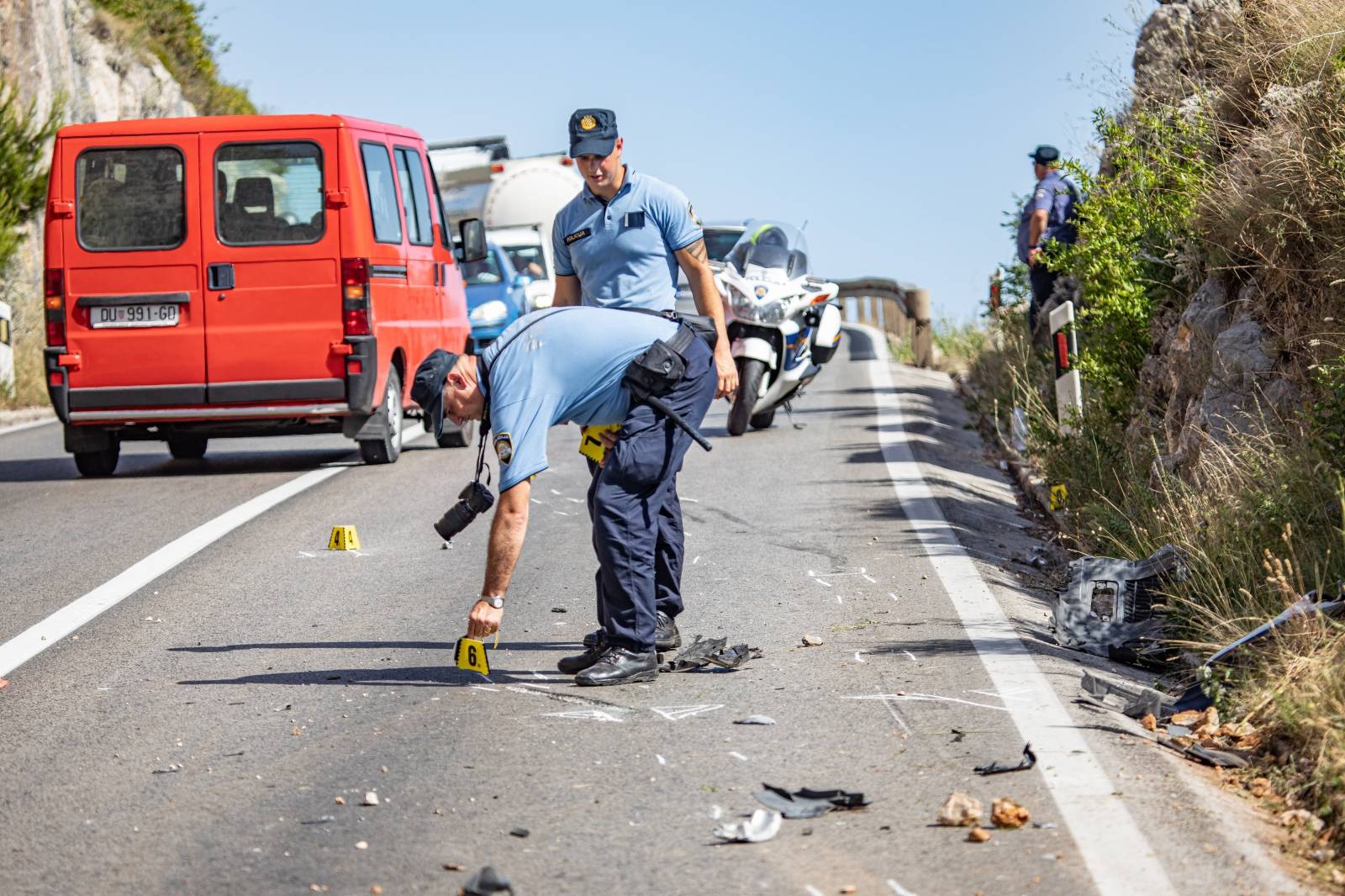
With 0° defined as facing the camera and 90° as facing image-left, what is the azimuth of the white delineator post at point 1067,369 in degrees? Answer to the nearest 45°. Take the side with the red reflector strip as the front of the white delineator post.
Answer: approximately 0°

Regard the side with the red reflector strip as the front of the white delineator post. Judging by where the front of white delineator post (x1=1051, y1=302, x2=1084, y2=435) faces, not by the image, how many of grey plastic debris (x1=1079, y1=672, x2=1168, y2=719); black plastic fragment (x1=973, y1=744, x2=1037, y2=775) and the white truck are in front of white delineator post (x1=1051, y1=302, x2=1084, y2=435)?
2

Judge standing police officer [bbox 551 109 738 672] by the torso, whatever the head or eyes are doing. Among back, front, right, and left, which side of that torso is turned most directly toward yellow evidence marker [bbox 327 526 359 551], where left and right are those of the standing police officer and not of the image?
right

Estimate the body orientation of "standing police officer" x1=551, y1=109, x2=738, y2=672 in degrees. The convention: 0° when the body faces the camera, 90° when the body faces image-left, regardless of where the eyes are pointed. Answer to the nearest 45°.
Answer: approximately 45°

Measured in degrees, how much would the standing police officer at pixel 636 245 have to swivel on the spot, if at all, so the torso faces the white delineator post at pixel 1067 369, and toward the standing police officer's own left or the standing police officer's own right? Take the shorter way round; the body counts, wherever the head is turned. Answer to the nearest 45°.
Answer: approximately 180°

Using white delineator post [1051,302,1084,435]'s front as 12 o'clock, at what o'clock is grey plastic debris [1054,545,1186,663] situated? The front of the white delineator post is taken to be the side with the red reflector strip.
The grey plastic debris is roughly at 12 o'clock from the white delineator post.

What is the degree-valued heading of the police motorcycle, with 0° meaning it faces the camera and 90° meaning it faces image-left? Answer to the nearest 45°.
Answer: approximately 45°
